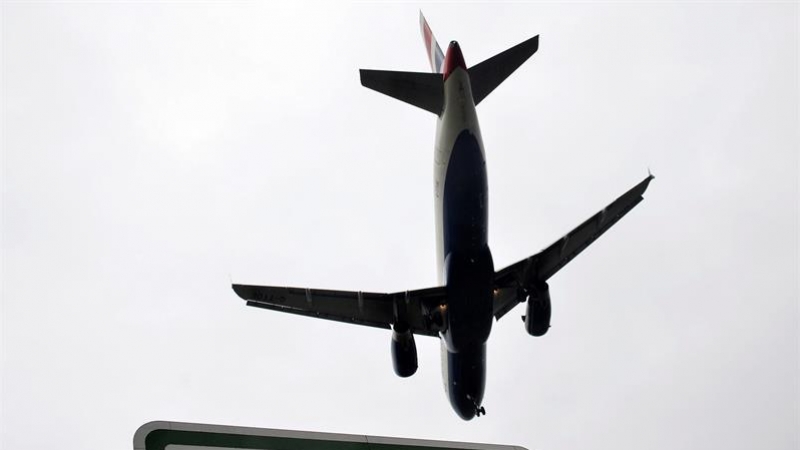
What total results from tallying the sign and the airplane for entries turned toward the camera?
1

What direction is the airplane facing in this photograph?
away from the camera

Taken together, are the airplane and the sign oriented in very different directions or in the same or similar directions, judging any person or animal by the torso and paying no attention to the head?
very different directions

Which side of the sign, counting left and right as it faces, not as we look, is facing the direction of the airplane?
back

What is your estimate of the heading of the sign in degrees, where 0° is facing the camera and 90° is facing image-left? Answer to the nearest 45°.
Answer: approximately 0°

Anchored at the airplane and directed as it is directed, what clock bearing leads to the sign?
The sign is roughly at 6 o'clock from the airplane.
